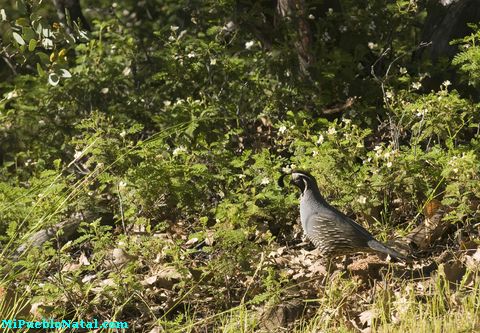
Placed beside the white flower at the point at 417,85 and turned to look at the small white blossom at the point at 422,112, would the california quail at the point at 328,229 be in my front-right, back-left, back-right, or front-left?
front-right

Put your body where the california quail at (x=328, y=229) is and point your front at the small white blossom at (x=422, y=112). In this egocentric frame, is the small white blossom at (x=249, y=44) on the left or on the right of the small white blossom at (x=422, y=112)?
left

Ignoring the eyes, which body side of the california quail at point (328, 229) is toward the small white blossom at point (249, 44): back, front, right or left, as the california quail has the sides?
right

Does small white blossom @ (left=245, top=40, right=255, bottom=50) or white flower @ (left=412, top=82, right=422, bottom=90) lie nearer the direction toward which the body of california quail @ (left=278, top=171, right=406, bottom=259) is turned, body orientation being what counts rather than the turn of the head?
the small white blossom

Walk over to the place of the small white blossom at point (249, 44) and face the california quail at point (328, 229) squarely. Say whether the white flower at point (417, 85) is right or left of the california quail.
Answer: left

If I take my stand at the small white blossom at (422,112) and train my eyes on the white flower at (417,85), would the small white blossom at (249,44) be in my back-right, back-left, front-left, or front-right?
front-left

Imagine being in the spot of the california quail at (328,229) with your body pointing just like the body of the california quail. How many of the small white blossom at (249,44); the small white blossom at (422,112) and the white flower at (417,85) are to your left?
0

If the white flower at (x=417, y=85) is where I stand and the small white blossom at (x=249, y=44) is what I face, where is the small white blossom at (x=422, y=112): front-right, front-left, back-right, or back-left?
back-left

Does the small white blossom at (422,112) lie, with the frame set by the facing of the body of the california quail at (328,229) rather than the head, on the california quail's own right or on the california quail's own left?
on the california quail's own right

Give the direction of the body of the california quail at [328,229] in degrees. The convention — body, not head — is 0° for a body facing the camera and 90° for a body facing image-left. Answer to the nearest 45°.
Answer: approximately 90°
